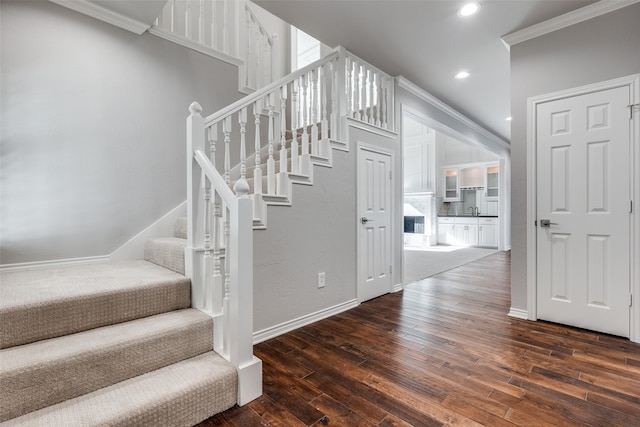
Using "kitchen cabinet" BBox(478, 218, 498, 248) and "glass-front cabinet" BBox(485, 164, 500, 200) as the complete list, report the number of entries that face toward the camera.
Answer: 2

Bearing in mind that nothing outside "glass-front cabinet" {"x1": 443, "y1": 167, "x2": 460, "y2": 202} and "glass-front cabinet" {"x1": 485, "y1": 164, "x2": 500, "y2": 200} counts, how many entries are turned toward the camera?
2

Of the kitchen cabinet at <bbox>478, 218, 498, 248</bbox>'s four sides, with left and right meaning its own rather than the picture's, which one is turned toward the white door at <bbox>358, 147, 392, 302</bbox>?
front

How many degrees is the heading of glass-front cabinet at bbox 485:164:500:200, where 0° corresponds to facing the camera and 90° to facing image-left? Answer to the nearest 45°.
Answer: approximately 0°

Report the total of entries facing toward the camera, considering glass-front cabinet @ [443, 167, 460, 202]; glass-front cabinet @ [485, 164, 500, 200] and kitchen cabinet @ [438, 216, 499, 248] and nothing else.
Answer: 3

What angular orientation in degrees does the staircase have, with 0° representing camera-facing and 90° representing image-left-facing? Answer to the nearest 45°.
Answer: approximately 315°

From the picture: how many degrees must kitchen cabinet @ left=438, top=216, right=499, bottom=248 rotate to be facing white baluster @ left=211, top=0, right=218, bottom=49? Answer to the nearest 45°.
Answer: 0° — it already faces it

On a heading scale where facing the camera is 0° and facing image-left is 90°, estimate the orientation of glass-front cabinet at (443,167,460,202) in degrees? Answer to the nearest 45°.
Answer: approximately 0°
